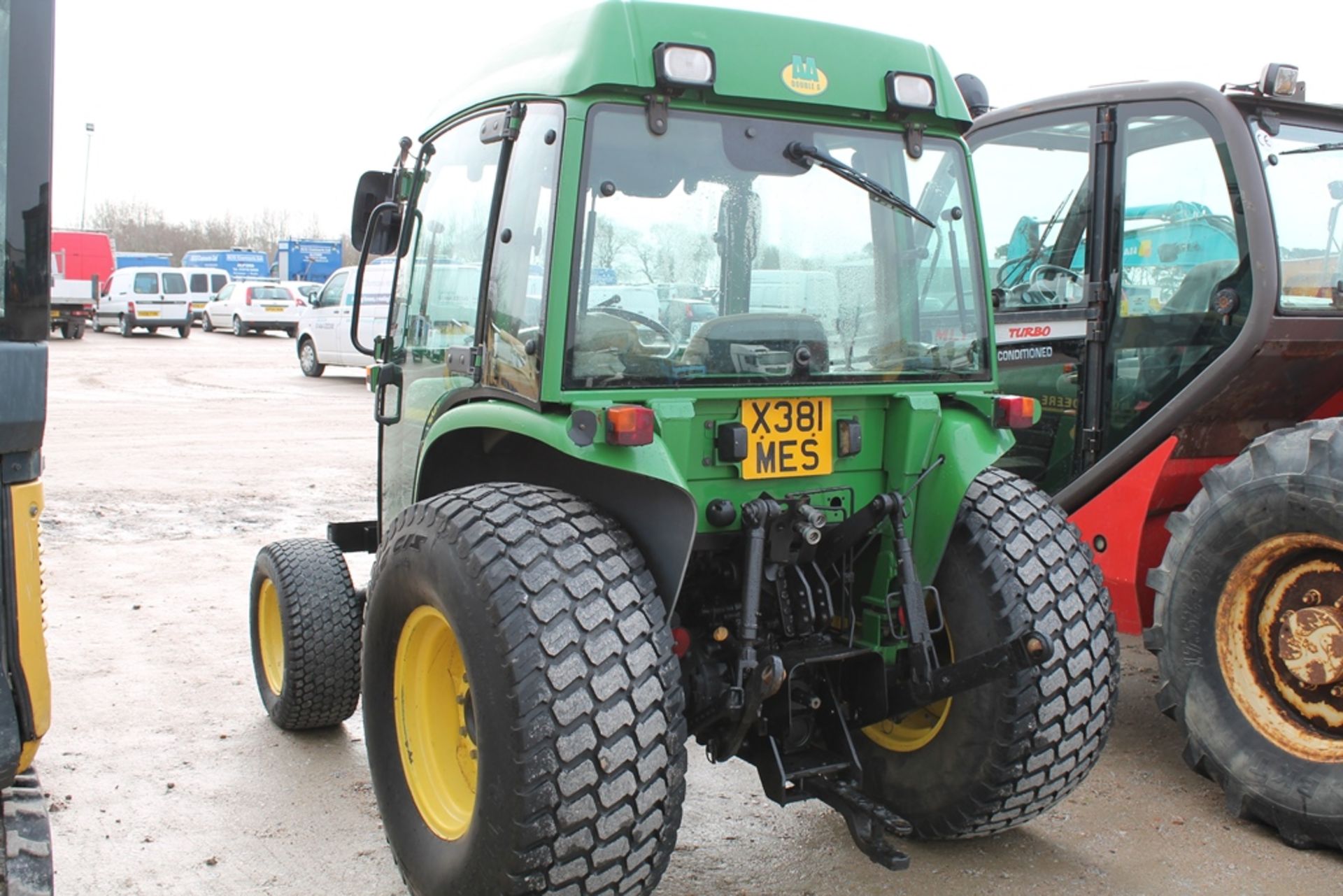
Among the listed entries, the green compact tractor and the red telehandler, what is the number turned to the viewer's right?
0

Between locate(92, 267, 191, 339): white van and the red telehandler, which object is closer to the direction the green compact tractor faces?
the white van

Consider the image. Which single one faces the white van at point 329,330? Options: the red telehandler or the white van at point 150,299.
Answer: the red telehandler

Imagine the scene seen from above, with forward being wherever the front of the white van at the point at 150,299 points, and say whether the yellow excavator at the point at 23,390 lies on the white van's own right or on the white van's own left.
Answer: on the white van's own left

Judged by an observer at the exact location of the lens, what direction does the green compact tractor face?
facing away from the viewer and to the left of the viewer

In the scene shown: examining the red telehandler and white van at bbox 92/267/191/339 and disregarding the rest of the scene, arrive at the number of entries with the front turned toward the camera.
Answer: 0

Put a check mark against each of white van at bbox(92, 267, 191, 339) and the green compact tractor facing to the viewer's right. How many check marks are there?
0

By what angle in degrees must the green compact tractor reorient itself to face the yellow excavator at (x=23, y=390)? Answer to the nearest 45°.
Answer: approximately 90° to its left

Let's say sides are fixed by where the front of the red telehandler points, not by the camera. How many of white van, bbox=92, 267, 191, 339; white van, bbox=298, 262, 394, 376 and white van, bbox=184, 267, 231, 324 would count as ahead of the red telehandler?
3

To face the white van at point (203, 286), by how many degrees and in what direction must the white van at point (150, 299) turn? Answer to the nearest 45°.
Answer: approximately 45° to its right

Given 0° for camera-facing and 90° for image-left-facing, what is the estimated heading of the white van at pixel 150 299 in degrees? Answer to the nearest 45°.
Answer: approximately 135°

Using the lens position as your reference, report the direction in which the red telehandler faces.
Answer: facing away from the viewer and to the left of the viewer

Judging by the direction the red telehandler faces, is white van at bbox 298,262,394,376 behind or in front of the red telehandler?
in front

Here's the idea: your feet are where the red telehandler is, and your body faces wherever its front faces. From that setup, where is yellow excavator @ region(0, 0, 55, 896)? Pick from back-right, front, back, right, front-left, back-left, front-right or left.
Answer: left

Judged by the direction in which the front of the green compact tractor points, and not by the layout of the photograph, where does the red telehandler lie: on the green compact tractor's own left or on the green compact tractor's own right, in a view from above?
on the green compact tractor's own right
